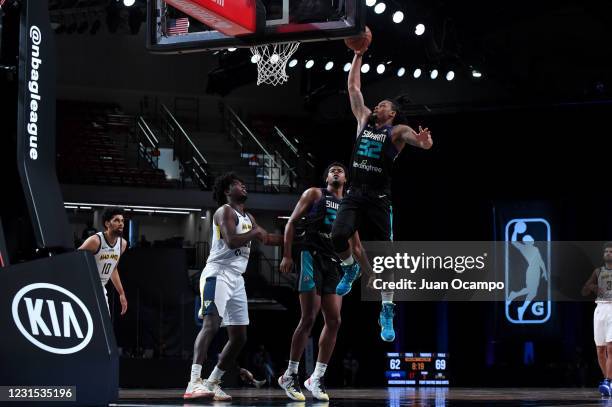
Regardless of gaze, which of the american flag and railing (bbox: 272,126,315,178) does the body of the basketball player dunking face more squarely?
the american flag

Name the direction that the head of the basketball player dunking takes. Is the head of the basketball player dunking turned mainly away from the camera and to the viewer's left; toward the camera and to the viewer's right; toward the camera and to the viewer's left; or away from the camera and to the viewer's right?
toward the camera and to the viewer's left

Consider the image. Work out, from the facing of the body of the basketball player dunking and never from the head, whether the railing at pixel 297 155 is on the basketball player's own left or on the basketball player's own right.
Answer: on the basketball player's own right

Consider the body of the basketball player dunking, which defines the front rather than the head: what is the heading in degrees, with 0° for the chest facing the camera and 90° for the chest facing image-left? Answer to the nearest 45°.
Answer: approximately 45°

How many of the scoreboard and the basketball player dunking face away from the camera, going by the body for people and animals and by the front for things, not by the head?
0

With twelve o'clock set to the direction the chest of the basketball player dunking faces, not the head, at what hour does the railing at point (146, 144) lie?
The railing is roughly at 4 o'clock from the basketball player dunking.

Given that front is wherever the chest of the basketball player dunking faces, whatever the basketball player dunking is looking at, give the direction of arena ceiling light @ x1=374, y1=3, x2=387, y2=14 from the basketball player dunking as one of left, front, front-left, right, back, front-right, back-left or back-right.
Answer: back-right
